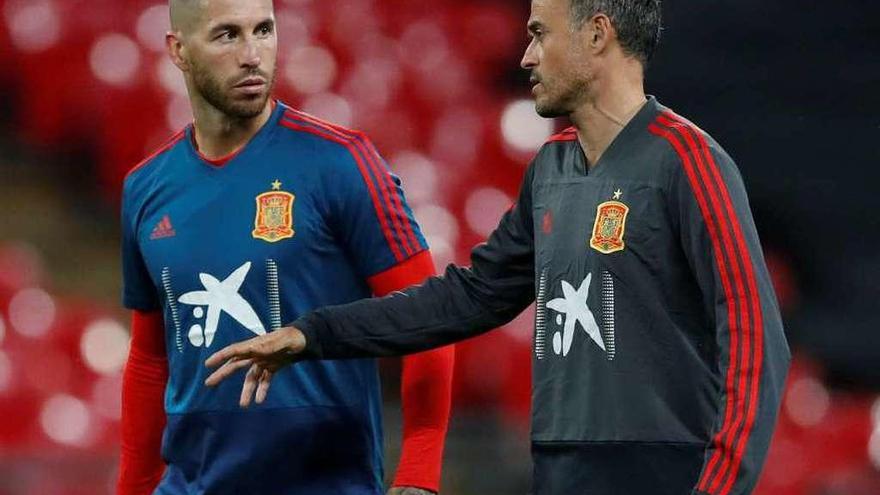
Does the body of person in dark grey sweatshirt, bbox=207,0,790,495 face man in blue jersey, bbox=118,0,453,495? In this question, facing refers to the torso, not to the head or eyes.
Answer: no

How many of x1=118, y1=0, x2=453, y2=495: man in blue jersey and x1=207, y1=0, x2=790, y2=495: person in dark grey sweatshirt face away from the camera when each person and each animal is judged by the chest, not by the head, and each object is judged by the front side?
0

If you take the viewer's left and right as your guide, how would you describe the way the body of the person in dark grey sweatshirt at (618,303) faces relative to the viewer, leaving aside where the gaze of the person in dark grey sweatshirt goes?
facing the viewer and to the left of the viewer

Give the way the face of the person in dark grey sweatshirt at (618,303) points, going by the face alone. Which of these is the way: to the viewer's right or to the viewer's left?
to the viewer's left

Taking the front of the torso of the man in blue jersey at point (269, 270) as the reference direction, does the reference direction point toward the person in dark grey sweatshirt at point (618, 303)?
no

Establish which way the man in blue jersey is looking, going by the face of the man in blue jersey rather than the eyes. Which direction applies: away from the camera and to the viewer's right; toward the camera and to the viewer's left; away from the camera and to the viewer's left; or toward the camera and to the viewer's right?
toward the camera and to the viewer's right

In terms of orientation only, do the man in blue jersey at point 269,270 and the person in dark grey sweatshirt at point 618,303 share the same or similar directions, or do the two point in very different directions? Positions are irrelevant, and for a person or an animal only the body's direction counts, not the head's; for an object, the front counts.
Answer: same or similar directions
